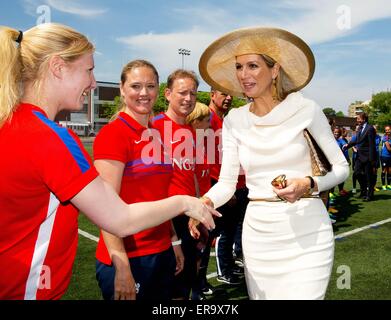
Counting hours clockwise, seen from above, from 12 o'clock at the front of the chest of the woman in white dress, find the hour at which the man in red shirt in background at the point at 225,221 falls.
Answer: The man in red shirt in background is roughly at 4 o'clock from the woman in white dress.

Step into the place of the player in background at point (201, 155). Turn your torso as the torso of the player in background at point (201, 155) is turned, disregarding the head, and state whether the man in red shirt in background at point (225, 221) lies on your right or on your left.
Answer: on your left

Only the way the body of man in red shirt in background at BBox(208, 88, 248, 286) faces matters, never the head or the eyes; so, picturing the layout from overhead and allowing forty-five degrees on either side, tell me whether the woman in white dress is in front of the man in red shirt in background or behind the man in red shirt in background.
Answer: in front

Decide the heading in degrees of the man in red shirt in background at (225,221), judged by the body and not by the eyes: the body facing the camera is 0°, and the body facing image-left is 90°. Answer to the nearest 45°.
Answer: approximately 315°

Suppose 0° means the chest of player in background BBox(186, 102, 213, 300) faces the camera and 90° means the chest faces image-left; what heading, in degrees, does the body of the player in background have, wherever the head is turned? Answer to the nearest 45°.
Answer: approximately 315°
